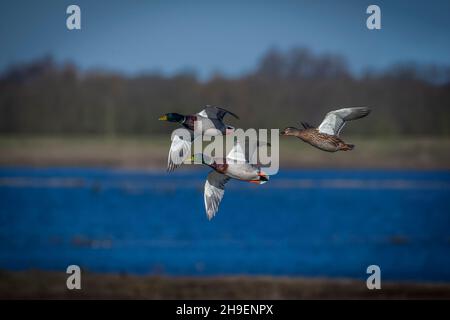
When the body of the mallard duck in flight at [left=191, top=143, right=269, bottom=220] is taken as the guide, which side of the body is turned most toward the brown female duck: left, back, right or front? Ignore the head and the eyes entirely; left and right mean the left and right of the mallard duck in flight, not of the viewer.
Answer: back

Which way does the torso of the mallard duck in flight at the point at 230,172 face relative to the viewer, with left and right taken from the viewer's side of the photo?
facing to the left of the viewer

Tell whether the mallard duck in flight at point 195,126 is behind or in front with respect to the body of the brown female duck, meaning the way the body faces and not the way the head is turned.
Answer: in front

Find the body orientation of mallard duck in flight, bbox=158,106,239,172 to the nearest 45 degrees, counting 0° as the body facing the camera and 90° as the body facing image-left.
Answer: approximately 90°

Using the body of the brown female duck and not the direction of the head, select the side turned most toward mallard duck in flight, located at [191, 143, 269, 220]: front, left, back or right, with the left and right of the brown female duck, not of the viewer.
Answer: front

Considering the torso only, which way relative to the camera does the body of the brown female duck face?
to the viewer's left

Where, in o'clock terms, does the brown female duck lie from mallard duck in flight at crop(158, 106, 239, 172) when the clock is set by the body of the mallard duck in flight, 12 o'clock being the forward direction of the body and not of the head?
The brown female duck is roughly at 6 o'clock from the mallard duck in flight.

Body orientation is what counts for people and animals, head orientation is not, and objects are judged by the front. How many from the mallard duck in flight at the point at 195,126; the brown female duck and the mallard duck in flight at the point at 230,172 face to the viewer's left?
3

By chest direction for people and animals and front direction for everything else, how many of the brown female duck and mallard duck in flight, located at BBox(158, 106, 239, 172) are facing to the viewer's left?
2
